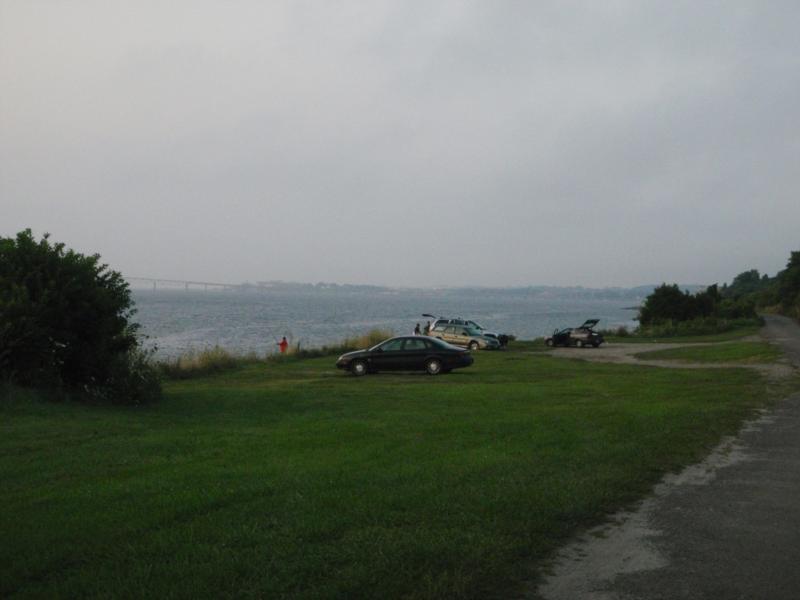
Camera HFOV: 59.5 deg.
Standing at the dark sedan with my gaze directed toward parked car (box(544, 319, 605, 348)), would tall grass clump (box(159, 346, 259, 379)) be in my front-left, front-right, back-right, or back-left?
back-left

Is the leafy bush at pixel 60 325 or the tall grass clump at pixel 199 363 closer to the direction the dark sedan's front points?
the tall grass clump

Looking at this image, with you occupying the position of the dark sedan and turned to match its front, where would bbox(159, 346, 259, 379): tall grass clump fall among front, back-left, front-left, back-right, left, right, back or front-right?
front

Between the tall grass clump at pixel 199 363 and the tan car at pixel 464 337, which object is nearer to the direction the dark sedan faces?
the tall grass clump

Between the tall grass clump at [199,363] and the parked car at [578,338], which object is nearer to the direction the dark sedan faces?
the tall grass clump

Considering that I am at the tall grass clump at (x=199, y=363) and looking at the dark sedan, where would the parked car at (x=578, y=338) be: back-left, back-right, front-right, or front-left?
front-left

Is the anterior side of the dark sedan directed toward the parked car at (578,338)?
no

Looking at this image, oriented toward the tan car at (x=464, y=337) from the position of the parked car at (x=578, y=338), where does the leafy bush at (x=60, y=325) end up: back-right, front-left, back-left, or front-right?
front-left

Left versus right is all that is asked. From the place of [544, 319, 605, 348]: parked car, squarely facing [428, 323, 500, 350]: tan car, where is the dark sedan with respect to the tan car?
left

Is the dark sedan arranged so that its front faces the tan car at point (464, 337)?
no

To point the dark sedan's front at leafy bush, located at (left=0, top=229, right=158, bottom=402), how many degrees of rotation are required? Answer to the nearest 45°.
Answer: approximately 45° to its left

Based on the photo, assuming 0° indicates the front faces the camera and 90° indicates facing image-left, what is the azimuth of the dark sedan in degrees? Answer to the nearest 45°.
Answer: approximately 90°

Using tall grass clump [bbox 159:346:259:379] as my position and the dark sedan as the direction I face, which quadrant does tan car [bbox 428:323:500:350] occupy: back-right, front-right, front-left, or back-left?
front-left

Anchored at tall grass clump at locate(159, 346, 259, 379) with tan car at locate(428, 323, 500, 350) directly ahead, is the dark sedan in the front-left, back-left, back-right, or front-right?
front-right
